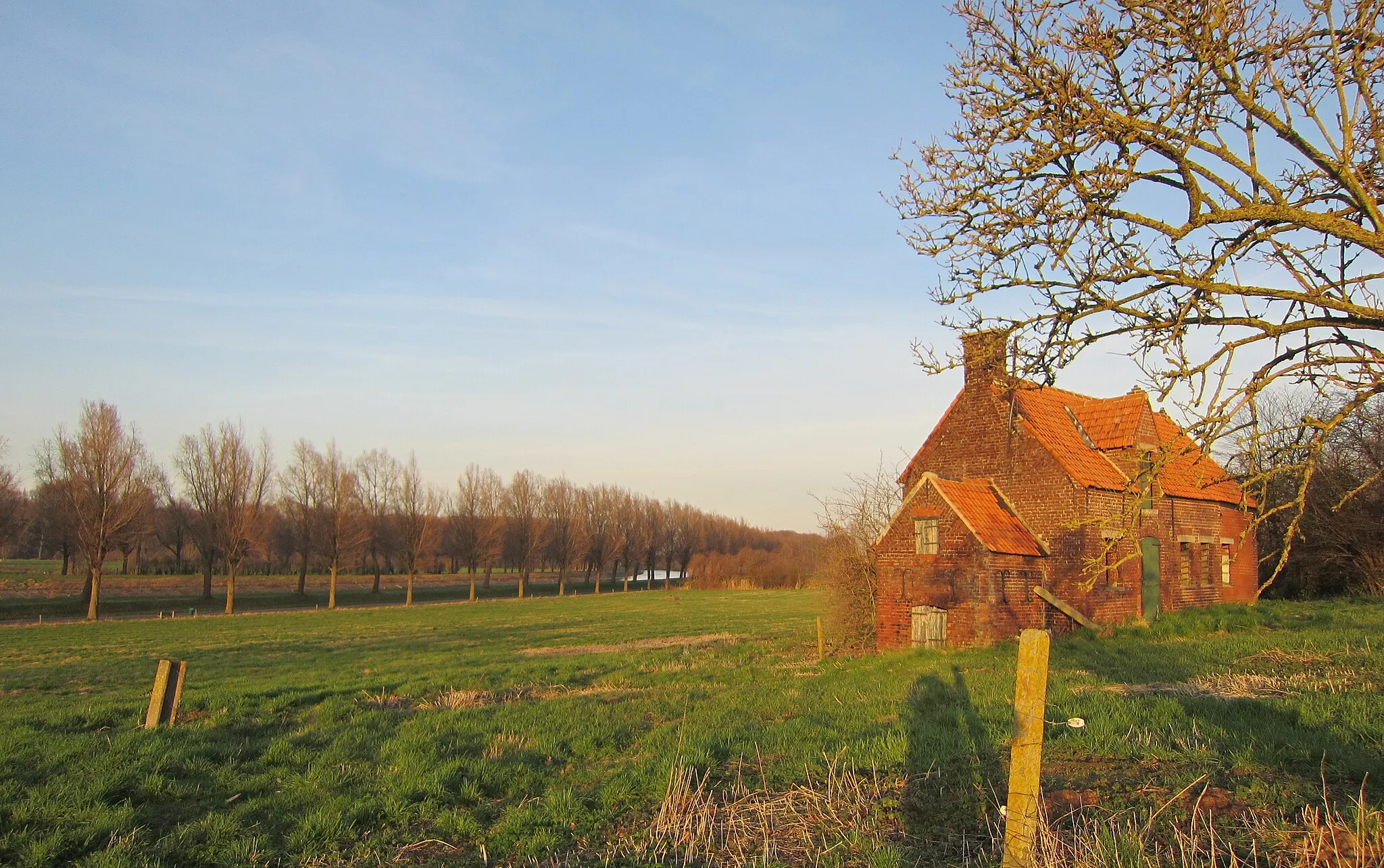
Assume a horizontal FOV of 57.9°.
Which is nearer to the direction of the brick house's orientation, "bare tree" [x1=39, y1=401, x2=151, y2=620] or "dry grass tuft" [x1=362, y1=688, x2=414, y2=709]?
the dry grass tuft

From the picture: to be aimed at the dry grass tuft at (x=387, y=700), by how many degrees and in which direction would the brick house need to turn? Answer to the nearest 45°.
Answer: approximately 90° to its right

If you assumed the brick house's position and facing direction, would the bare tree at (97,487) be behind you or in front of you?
behind

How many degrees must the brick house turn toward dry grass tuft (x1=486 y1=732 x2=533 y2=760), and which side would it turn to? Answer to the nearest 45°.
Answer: approximately 45° to its right

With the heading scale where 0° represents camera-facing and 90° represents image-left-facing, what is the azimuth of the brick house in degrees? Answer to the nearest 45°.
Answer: approximately 315°

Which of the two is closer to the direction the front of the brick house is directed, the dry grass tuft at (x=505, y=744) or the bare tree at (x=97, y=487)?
the dry grass tuft

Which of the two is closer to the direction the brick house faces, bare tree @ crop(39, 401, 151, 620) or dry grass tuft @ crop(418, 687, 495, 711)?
the dry grass tuft

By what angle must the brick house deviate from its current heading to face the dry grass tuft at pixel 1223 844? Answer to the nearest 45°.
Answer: approximately 45° to its right

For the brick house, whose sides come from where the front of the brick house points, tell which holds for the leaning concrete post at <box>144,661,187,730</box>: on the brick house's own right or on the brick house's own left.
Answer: on the brick house's own right

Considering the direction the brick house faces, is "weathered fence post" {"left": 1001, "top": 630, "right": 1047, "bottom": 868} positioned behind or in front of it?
in front
